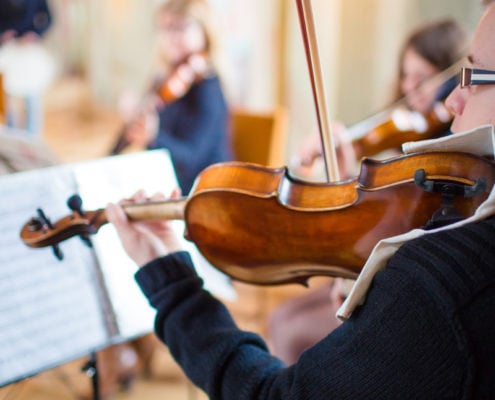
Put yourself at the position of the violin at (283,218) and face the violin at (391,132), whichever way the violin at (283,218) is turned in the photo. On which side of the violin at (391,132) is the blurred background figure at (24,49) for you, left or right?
left

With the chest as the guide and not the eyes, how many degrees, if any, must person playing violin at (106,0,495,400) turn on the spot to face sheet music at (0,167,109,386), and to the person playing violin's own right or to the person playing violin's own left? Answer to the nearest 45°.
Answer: approximately 45° to the person playing violin's own right

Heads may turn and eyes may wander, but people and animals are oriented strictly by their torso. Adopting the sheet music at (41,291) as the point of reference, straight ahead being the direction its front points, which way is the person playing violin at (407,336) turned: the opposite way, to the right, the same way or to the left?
the opposite way

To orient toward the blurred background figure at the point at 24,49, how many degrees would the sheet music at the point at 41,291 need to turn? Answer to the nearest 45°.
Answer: approximately 135° to its left

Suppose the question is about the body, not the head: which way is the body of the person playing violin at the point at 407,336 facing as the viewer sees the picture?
to the viewer's left

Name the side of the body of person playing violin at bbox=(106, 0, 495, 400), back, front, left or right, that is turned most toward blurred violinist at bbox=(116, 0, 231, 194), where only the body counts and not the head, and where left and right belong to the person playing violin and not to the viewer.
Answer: front

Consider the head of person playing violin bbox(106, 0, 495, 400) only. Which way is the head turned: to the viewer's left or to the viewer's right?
to the viewer's left

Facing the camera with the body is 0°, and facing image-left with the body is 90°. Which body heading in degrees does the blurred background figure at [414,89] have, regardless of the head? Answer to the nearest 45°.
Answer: approximately 45°

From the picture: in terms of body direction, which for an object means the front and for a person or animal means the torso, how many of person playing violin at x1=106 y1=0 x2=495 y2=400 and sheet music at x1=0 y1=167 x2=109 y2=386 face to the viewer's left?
1

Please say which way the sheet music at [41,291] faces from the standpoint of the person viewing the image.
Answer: facing the viewer and to the right of the viewer

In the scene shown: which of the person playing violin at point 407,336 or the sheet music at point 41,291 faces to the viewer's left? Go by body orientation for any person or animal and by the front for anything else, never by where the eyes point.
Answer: the person playing violin
